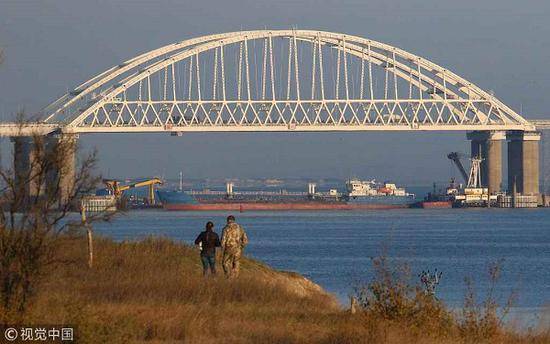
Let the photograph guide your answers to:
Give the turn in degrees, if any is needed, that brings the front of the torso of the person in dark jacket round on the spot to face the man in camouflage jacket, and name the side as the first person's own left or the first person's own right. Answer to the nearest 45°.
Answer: approximately 135° to the first person's own right

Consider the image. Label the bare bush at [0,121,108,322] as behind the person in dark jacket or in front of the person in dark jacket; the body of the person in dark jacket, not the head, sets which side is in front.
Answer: behind

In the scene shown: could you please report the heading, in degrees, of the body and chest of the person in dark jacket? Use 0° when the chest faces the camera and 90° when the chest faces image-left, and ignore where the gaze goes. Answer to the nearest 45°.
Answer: approximately 180°
